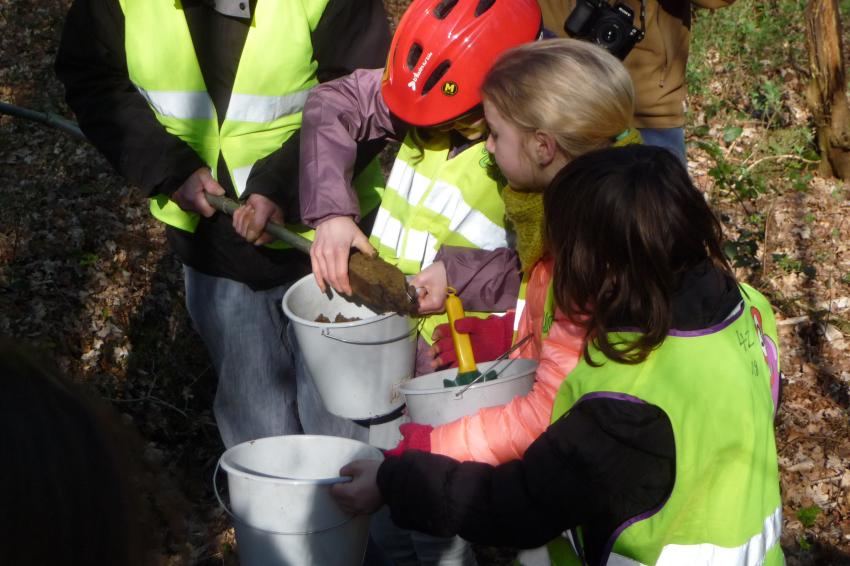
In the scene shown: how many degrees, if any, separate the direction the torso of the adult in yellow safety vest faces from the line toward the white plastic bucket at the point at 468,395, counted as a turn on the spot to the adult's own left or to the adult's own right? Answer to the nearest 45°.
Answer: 0° — they already face it

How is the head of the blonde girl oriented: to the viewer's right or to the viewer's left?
to the viewer's left

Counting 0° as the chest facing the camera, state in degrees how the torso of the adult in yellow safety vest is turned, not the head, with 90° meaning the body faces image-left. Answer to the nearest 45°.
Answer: approximately 0°

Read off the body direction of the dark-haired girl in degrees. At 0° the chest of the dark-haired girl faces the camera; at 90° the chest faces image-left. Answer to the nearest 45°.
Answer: approximately 135°

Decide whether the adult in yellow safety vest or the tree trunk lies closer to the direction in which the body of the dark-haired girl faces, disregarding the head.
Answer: the adult in yellow safety vest

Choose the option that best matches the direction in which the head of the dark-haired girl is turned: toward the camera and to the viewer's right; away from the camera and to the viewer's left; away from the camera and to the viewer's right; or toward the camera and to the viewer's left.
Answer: away from the camera and to the viewer's left

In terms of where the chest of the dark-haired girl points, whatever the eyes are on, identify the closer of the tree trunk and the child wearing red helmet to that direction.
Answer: the child wearing red helmet

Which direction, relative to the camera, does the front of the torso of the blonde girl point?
to the viewer's left

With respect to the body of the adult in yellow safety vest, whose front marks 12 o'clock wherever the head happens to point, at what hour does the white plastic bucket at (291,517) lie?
The white plastic bucket is roughly at 12 o'clock from the adult in yellow safety vest.
